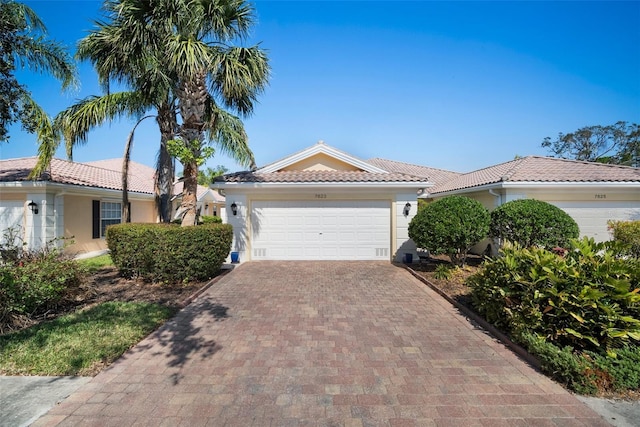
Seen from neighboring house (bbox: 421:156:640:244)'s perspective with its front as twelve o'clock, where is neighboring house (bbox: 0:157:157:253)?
neighboring house (bbox: 0:157:157:253) is roughly at 2 o'clock from neighboring house (bbox: 421:156:640:244).

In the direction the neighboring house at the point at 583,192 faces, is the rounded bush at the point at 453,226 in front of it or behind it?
in front

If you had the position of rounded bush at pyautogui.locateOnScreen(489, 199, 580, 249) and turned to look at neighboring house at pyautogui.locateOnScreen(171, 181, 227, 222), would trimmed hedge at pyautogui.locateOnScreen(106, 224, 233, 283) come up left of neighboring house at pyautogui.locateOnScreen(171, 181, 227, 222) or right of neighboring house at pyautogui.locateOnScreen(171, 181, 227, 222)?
left

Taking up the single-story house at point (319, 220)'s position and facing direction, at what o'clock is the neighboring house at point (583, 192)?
The neighboring house is roughly at 9 o'clock from the single-story house.

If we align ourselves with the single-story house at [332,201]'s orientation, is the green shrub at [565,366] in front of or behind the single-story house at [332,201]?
in front

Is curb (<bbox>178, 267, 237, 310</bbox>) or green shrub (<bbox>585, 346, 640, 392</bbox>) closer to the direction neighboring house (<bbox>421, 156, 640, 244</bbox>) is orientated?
the green shrub

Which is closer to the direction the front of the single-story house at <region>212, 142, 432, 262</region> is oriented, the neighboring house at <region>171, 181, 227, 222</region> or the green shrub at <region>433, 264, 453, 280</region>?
the green shrub

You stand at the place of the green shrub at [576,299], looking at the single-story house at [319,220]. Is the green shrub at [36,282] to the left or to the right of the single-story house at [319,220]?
left

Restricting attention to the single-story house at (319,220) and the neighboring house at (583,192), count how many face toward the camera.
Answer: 2

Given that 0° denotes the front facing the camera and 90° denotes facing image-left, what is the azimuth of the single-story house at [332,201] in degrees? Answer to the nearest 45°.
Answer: approximately 0°
